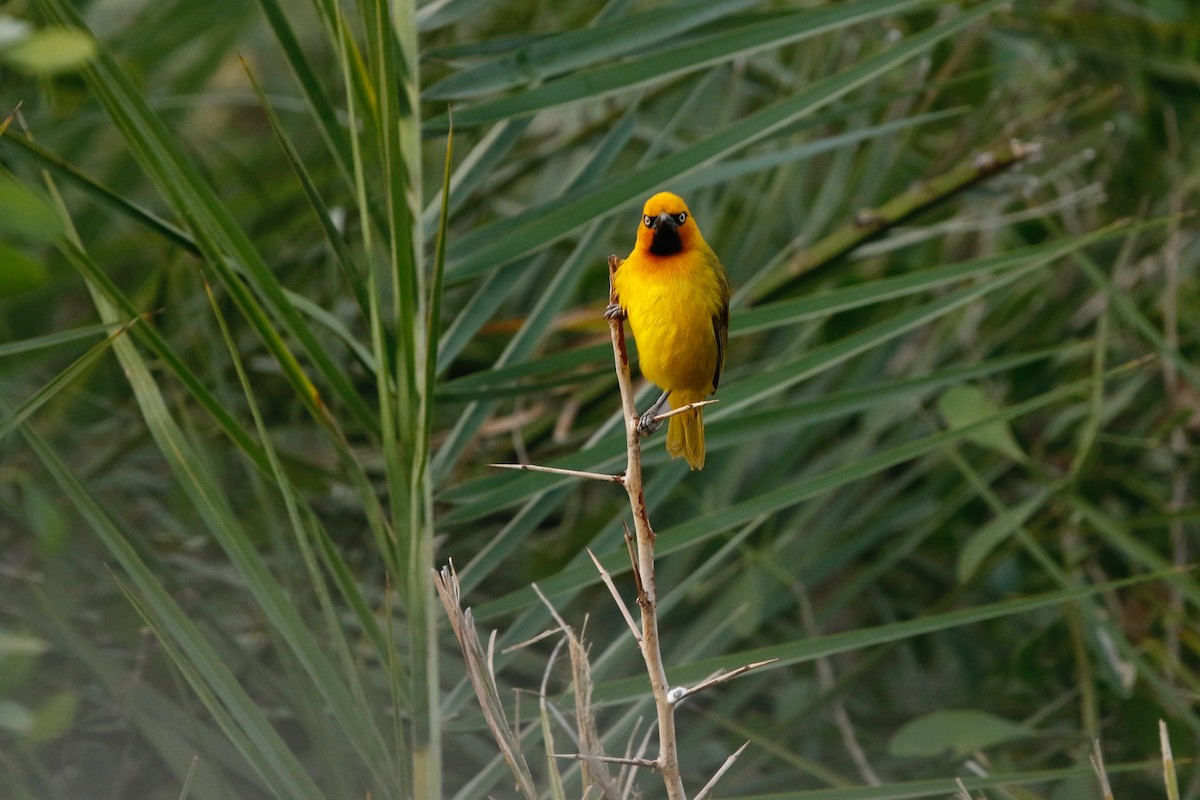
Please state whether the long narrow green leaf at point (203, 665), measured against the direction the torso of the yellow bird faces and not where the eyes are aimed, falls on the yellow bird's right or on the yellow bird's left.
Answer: on the yellow bird's right

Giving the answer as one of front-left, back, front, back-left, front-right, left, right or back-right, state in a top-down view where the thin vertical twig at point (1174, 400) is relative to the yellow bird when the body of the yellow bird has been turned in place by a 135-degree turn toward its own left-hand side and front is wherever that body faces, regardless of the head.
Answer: front

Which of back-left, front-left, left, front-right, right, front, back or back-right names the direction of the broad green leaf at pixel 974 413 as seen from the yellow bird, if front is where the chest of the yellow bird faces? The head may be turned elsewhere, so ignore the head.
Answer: back-left

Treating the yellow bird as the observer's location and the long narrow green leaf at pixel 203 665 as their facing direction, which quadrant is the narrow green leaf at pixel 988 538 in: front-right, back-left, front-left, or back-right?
back-right

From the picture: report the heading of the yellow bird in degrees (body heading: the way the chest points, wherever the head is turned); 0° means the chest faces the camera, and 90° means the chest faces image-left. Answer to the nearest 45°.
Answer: approximately 0°

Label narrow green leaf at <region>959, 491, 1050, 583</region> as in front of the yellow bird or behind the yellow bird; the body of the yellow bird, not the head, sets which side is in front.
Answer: behind
